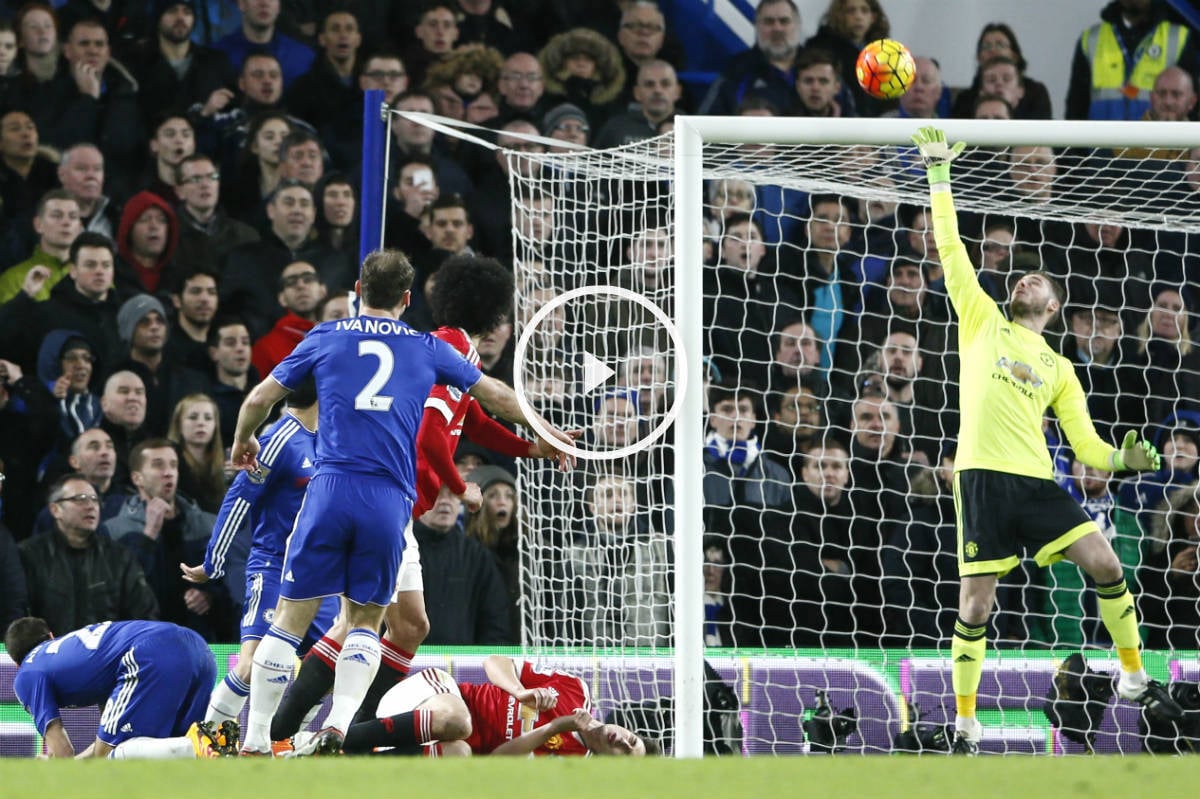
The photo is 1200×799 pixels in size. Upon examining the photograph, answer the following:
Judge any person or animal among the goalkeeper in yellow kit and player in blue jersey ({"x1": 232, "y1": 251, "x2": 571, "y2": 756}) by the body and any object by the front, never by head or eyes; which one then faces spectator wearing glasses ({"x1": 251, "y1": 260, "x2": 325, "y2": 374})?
the player in blue jersey

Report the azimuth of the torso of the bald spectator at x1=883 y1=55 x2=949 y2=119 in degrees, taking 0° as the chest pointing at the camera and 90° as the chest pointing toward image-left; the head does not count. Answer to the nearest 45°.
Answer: approximately 0°

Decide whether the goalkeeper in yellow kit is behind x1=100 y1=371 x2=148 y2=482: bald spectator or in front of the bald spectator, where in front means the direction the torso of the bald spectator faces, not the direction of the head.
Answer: in front

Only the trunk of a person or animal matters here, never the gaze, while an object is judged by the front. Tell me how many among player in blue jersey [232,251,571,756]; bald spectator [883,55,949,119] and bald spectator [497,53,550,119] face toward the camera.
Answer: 2

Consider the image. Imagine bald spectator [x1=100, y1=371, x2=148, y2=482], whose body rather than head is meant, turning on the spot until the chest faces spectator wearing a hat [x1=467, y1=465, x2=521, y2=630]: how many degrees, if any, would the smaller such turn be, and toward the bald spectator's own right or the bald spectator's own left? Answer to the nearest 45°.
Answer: approximately 45° to the bald spectator's own left

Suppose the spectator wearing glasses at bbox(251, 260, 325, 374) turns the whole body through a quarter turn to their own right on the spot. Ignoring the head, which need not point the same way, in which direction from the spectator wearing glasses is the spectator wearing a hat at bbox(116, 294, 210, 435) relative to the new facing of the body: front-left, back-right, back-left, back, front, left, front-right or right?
front
